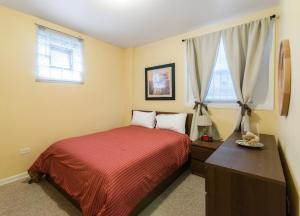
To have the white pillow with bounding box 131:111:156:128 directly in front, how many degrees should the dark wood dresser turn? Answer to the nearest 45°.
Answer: approximately 45° to its right

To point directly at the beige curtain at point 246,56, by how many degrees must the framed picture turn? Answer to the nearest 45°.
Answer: approximately 90° to its left

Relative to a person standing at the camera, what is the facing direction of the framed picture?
facing the viewer and to the left of the viewer

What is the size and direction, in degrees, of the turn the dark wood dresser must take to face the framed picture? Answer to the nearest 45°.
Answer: approximately 45° to its right

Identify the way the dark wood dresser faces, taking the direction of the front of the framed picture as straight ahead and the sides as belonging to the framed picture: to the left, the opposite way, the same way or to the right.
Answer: to the right

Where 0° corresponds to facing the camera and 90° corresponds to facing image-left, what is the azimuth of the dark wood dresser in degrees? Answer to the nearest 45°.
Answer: approximately 90°

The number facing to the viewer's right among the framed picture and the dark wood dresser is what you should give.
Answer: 0

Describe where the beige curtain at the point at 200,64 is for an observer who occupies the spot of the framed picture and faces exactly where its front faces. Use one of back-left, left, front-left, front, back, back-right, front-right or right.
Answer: left
